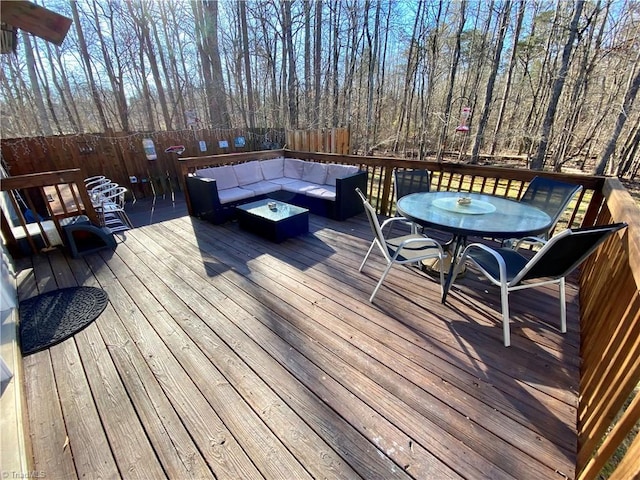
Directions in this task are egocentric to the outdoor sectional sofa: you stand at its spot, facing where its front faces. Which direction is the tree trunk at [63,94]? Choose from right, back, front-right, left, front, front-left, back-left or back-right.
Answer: back-right

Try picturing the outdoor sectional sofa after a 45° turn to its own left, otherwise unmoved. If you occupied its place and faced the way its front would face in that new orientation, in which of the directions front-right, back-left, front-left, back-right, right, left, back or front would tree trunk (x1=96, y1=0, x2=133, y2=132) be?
back

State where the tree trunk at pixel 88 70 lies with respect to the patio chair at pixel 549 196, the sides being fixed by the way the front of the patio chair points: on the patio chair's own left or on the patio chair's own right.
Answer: on the patio chair's own right

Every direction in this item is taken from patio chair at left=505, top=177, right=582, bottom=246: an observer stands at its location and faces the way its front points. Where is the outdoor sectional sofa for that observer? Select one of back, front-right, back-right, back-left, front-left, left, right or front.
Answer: front-right

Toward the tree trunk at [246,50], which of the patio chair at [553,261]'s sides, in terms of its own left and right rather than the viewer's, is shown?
front

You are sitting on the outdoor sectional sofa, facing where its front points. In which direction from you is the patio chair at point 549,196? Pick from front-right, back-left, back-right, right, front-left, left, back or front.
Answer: front-left

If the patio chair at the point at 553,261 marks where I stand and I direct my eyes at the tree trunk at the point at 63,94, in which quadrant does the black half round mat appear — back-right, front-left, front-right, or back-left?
front-left

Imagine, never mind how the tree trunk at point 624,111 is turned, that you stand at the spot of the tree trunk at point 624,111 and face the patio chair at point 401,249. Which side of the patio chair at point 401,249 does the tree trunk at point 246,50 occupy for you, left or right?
right

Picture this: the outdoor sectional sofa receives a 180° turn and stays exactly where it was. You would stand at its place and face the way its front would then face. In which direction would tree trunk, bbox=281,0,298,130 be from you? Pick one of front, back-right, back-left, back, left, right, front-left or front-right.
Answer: front

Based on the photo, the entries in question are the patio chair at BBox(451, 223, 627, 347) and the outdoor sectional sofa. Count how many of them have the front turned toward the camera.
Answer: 1

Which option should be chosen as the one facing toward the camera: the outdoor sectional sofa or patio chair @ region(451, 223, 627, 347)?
the outdoor sectional sofa

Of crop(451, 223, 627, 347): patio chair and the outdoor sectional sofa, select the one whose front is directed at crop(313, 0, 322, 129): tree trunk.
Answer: the patio chair

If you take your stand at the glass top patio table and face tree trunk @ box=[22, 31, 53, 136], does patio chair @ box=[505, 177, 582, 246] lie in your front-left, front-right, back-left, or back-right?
back-right

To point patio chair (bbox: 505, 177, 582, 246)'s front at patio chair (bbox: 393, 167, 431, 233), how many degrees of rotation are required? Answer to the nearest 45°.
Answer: approximately 45° to its right

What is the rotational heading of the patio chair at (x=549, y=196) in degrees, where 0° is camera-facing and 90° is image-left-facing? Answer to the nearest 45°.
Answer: approximately 45°

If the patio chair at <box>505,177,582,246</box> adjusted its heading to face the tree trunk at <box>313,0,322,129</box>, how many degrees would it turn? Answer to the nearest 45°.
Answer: approximately 90° to its right

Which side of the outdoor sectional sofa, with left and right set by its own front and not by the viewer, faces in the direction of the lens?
front
